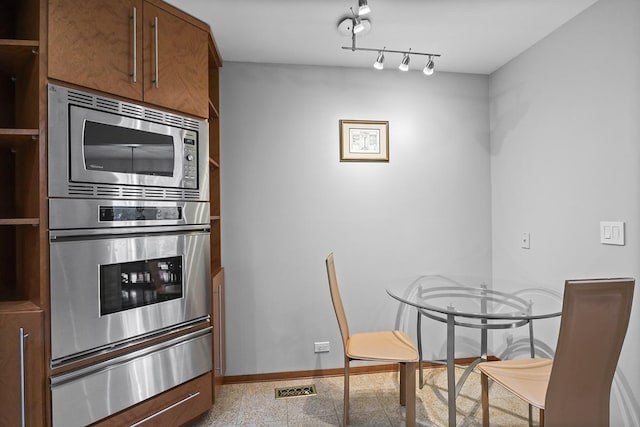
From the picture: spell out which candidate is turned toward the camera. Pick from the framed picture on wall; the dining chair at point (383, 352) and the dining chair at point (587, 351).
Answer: the framed picture on wall

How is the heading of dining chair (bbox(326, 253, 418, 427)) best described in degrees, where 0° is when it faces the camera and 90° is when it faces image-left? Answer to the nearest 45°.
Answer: approximately 270°

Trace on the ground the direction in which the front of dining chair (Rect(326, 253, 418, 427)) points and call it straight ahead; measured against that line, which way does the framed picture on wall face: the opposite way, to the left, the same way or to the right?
to the right

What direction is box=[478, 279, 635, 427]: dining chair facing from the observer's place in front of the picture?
facing away from the viewer and to the left of the viewer

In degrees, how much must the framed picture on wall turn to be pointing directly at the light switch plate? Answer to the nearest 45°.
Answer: approximately 45° to its left

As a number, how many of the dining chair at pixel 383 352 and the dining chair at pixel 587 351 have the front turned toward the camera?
0

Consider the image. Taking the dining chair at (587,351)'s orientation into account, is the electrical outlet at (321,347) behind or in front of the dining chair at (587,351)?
in front

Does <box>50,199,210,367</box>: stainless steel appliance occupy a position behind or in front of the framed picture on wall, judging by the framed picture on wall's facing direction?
in front

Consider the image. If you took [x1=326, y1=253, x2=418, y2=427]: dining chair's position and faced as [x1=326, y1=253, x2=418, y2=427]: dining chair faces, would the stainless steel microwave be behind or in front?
behind
